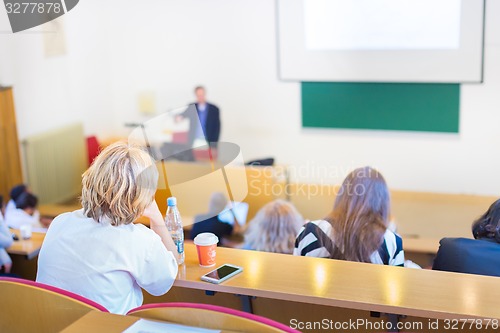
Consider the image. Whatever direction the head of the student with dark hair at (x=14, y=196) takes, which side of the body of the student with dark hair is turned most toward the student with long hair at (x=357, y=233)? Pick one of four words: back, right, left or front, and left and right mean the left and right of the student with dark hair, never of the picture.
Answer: right

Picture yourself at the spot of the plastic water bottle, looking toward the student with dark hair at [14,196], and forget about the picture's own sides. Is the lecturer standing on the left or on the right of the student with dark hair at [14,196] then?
right

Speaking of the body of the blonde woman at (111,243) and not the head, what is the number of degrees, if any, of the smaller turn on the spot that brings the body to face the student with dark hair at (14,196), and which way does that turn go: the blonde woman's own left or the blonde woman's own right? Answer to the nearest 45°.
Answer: approximately 45° to the blonde woman's own left

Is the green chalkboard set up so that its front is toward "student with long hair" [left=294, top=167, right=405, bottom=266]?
yes

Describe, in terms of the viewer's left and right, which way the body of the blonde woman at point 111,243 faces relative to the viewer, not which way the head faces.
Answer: facing away from the viewer and to the right of the viewer

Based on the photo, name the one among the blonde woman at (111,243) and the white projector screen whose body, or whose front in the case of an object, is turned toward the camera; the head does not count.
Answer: the white projector screen

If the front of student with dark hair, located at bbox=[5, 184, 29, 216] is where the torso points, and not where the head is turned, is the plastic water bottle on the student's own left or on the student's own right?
on the student's own right

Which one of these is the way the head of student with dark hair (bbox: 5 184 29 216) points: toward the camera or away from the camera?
away from the camera

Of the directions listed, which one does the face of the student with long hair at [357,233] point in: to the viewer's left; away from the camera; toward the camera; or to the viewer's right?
away from the camera

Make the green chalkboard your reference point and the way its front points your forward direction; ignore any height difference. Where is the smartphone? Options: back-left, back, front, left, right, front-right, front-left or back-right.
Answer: front

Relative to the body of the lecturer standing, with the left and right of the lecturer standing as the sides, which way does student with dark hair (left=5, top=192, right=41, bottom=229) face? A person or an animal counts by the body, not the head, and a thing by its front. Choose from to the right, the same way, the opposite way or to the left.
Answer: the opposite way

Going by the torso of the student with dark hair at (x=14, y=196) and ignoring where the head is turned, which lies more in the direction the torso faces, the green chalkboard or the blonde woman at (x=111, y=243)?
the green chalkboard

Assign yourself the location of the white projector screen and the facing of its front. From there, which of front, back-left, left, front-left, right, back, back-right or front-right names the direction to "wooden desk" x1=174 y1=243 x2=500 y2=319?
front

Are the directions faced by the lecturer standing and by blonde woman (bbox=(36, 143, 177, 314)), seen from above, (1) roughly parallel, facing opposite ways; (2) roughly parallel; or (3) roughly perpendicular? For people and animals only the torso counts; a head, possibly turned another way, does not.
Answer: roughly parallel, facing opposite ways

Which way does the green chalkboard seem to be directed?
toward the camera

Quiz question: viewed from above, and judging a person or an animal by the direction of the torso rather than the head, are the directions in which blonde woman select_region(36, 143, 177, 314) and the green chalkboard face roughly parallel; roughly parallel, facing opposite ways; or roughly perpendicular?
roughly parallel, facing opposite ways
